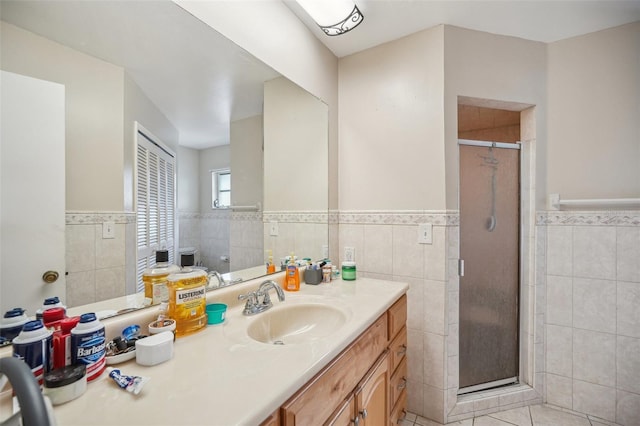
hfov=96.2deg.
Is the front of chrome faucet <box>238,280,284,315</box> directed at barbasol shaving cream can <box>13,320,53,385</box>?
no

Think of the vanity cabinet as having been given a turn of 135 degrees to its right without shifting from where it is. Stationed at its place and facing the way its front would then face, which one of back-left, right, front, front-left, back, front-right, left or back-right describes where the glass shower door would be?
back-right

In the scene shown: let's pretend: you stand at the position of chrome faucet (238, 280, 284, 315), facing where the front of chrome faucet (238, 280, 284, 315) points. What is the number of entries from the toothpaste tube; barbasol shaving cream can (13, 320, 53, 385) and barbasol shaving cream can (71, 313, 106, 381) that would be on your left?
0

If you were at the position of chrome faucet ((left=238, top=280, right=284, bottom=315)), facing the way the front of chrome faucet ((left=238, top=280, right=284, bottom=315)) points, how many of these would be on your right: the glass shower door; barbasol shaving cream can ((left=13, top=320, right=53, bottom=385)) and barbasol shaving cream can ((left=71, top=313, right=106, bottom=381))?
2

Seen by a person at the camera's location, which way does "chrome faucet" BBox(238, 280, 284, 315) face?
facing the viewer and to the right of the viewer

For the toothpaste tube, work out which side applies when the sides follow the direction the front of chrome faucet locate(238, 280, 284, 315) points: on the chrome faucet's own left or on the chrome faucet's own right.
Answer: on the chrome faucet's own right

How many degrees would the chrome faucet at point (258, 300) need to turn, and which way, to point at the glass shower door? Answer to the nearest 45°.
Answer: approximately 45° to its left

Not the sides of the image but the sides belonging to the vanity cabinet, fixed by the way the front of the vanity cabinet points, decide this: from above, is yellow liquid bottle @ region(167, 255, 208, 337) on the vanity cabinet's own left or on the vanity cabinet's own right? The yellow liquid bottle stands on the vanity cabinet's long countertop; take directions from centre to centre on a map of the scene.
on the vanity cabinet's own right
